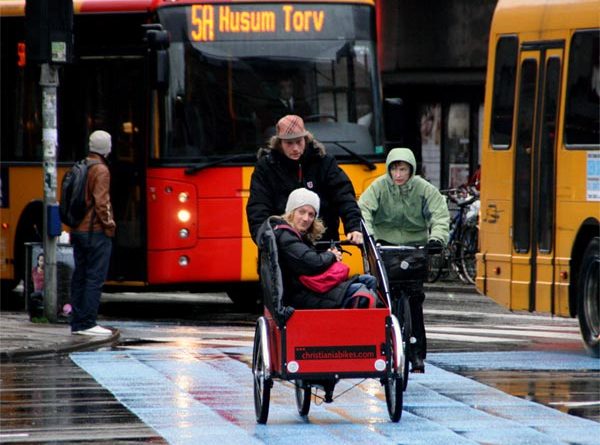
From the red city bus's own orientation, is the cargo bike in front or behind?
in front

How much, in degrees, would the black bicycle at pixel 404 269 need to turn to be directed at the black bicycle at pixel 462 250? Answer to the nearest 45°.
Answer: approximately 180°

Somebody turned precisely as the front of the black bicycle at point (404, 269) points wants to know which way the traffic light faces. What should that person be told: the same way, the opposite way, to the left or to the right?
the opposite way

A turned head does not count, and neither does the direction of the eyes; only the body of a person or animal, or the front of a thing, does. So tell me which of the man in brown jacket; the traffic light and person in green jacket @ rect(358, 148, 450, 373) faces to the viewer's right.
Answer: the man in brown jacket

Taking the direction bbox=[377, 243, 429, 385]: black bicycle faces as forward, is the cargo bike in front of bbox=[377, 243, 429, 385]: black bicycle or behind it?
in front

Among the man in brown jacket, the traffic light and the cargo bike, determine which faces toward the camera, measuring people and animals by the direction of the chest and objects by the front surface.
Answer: the cargo bike

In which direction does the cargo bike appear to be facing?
toward the camera
